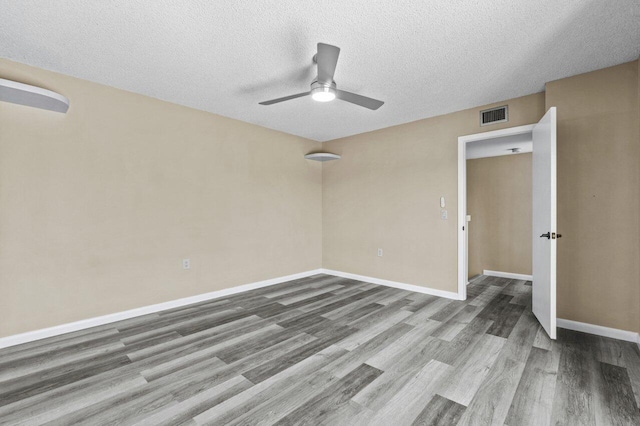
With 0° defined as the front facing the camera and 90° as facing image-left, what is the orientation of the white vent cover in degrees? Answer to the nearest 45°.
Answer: approximately 45°
